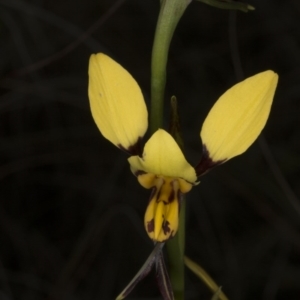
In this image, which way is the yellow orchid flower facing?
toward the camera
